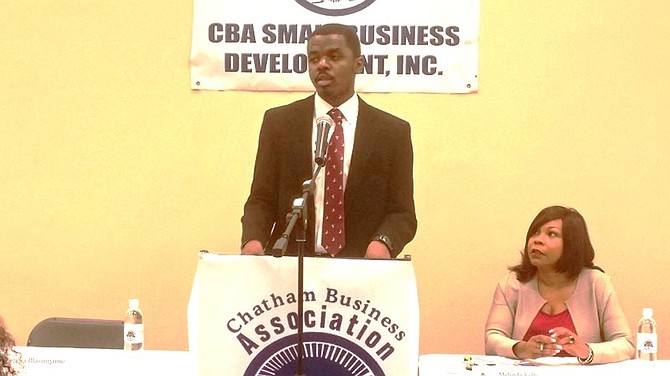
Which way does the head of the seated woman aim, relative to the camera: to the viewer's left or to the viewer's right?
to the viewer's left

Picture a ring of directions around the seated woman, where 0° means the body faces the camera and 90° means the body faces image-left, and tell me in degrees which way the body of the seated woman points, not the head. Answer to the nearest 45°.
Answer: approximately 0°

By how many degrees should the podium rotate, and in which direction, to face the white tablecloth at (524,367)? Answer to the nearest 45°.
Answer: approximately 135° to its left

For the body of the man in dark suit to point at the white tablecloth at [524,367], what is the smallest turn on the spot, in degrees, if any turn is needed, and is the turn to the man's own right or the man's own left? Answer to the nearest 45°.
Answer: approximately 45° to the man's own left

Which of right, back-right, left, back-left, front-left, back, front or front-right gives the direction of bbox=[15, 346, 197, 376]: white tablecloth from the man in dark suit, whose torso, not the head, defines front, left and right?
front-right
